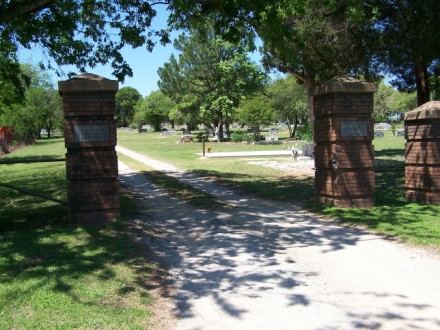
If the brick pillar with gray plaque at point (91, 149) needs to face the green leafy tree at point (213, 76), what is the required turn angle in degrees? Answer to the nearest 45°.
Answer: approximately 180°

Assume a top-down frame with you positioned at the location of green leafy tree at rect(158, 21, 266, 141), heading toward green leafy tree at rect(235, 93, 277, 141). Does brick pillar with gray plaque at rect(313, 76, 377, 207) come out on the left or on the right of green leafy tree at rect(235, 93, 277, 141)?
right

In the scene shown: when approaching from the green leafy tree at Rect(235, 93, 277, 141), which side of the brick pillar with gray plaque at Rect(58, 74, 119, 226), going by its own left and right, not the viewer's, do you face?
back

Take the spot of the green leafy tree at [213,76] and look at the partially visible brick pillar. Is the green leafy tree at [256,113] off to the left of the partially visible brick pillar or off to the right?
left

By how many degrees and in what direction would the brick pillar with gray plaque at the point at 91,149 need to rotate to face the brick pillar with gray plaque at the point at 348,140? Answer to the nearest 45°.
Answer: approximately 90° to its left

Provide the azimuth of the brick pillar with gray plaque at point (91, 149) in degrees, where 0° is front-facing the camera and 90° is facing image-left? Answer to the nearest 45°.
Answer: approximately 0°

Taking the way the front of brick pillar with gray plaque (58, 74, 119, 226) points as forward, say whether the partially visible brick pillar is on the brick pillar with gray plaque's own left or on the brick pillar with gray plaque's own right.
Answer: on the brick pillar with gray plaque's own left

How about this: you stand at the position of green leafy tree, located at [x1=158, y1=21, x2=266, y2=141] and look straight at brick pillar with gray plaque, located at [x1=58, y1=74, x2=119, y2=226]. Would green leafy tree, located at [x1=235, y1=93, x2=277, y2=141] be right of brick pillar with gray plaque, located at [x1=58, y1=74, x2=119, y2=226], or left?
left
